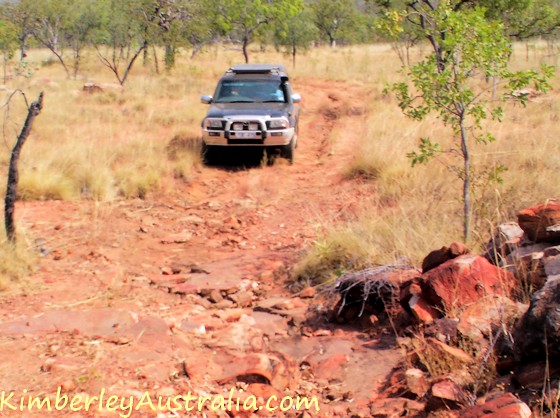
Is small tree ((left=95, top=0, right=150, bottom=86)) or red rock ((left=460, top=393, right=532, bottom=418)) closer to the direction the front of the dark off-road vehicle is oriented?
the red rock

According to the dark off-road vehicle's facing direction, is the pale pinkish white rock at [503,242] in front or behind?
in front

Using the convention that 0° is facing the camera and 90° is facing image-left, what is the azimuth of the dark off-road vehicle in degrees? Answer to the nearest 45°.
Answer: approximately 0°

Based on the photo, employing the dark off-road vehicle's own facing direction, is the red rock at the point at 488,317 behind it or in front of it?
in front

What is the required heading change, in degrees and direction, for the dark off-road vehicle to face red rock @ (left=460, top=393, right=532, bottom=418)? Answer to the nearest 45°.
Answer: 0° — it already faces it

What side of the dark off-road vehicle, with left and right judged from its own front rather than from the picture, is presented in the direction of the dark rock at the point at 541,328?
front

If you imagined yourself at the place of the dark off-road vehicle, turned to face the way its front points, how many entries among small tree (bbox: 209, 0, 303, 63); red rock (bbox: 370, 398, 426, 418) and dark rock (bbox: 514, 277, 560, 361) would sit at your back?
1

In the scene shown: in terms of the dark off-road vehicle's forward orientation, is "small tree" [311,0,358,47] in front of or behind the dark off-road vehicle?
behind

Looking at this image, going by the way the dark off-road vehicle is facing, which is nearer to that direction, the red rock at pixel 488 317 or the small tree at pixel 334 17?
the red rock

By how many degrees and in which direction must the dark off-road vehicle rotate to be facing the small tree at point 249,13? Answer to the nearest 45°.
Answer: approximately 180°
